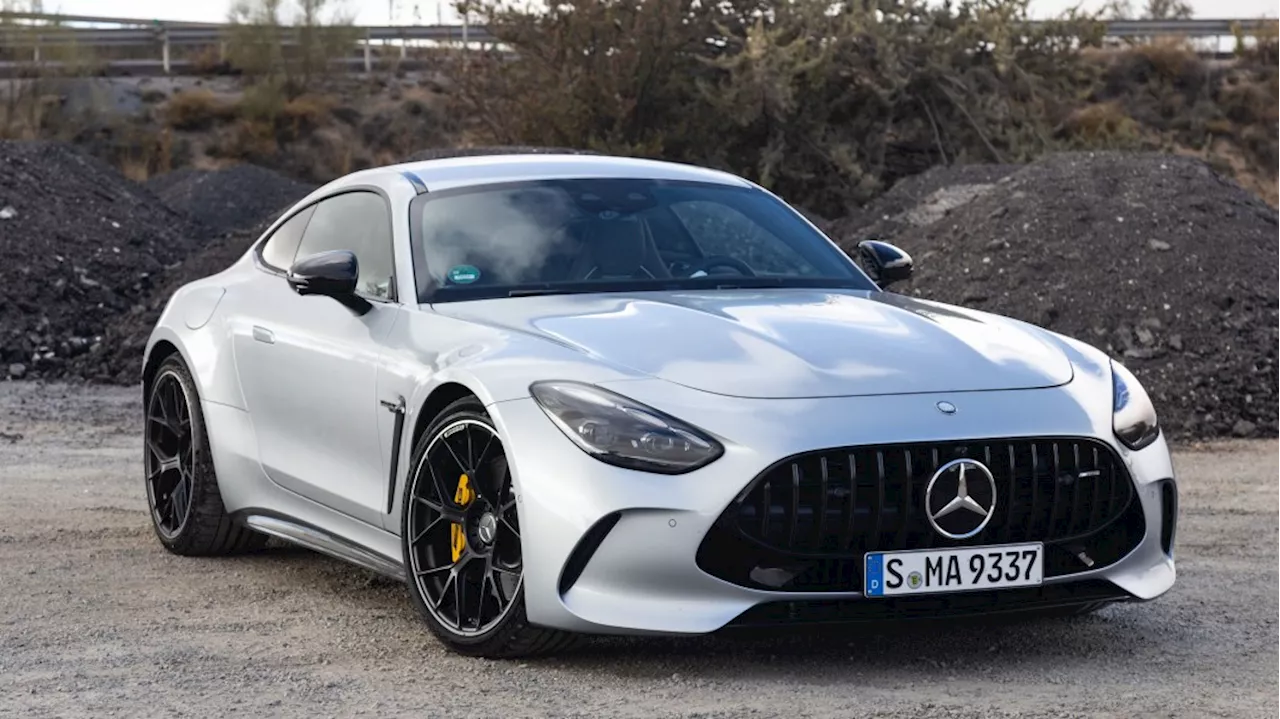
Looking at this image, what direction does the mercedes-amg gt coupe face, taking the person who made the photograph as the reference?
facing the viewer and to the right of the viewer

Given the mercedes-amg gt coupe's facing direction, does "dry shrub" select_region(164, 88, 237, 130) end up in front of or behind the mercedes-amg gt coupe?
behind

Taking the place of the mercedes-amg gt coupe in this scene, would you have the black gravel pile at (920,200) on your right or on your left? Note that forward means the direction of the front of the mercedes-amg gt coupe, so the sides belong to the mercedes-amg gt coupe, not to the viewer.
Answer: on your left

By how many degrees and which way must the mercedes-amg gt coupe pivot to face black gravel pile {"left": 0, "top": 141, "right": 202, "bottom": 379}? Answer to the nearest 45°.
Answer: approximately 180°

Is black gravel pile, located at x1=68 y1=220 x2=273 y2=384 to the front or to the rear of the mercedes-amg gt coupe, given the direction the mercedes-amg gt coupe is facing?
to the rear

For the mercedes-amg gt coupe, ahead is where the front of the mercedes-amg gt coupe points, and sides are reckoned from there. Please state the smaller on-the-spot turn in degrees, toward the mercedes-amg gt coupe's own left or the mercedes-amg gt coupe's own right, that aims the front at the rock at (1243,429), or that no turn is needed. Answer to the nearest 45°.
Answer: approximately 90° to the mercedes-amg gt coupe's own left

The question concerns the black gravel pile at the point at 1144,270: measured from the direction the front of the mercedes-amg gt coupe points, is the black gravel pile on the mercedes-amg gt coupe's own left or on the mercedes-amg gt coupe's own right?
on the mercedes-amg gt coupe's own left

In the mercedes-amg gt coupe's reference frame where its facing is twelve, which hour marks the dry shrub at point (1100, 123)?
The dry shrub is roughly at 8 o'clock from the mercedes-amg gt coupe.

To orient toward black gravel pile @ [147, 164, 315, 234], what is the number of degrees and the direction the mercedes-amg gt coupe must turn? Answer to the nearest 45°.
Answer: approximately 135° to its left

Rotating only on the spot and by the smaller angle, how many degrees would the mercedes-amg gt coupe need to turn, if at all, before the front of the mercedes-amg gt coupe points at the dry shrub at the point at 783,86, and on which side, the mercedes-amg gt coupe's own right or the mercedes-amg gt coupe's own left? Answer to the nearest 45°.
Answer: approximately 135° to the mercedes-amg gt coupe's own left
